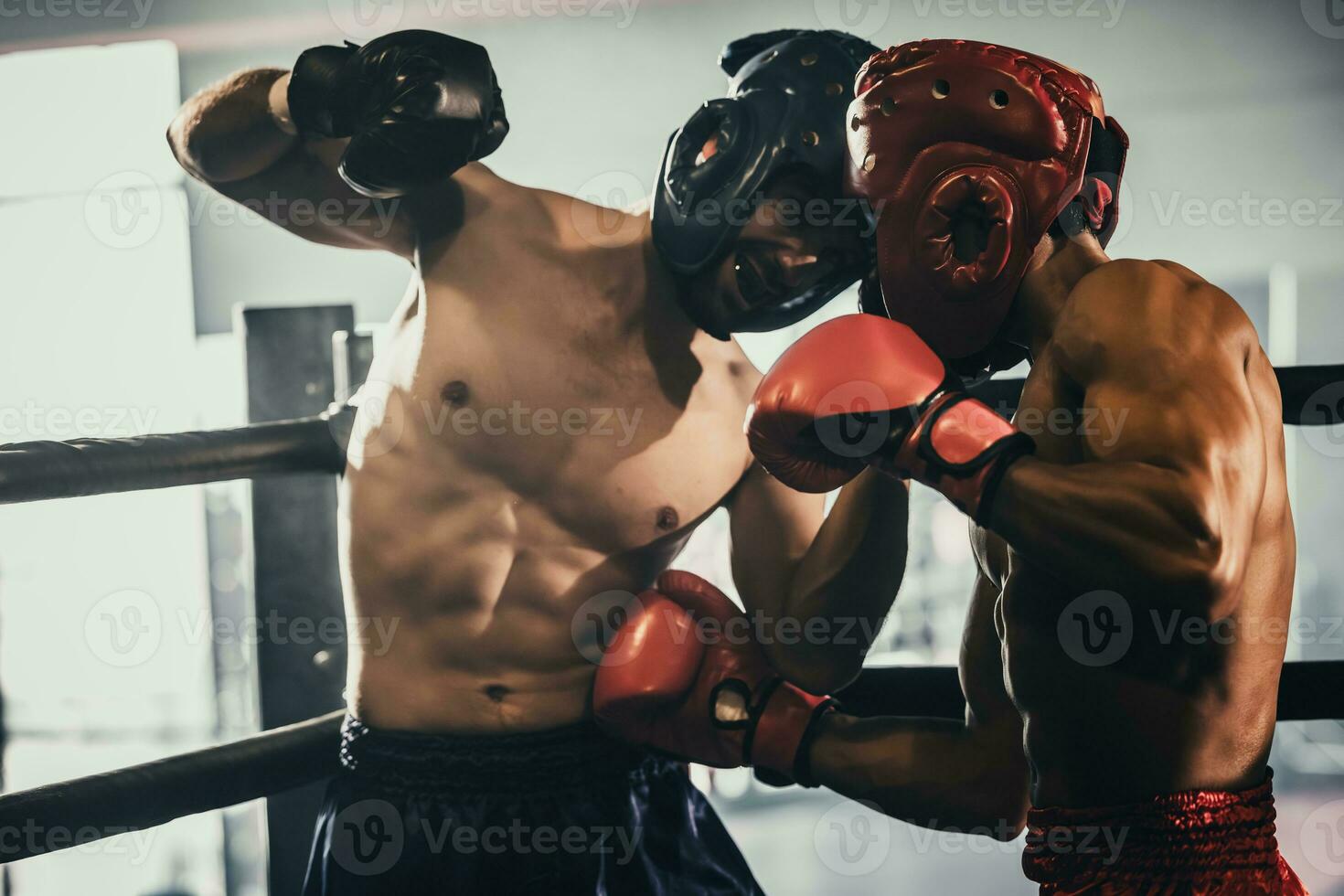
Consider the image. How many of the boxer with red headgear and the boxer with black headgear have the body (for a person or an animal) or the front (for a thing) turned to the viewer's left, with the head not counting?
1

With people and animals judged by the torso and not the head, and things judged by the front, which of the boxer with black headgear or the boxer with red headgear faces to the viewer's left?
the boxer with red headgear

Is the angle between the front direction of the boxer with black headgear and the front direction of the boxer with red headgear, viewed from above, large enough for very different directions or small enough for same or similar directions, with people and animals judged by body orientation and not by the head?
very different directions

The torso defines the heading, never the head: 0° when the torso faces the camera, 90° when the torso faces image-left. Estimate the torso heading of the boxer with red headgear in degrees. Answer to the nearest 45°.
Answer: approximately 90°

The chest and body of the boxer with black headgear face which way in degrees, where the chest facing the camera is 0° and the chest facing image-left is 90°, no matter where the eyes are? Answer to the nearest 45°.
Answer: approximately 315°
